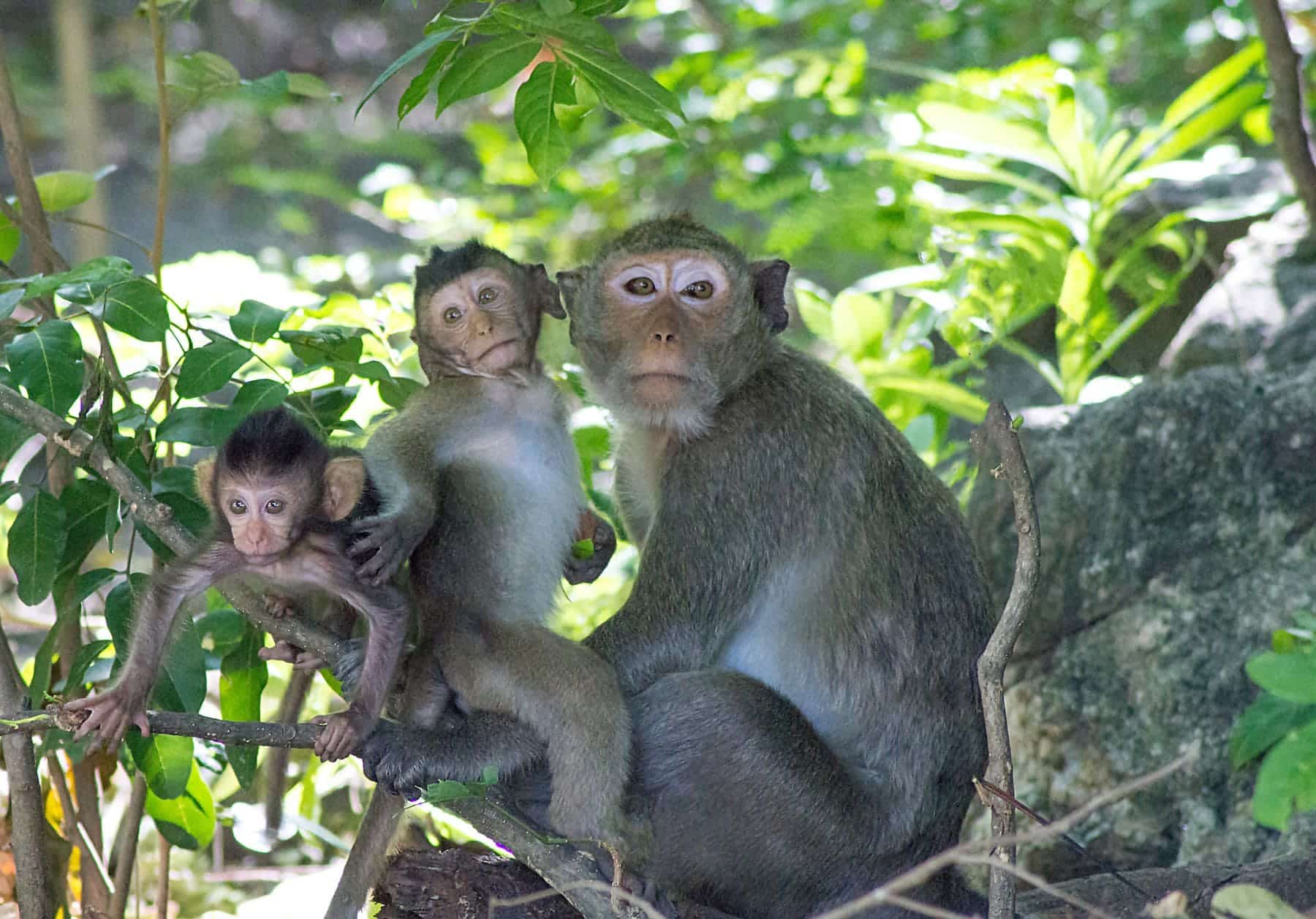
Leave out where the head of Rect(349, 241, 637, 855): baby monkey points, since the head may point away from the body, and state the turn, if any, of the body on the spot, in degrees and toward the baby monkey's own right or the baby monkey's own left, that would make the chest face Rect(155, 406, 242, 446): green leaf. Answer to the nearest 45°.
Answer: approximately 90° to the baby monkey's own right

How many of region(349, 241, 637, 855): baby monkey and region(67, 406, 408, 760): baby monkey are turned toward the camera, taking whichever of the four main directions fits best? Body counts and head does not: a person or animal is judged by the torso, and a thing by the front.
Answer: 2

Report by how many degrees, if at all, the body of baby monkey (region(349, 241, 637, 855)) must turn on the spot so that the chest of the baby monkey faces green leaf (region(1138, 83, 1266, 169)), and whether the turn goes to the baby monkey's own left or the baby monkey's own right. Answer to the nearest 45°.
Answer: approximately 135° to the baby monkey's own left

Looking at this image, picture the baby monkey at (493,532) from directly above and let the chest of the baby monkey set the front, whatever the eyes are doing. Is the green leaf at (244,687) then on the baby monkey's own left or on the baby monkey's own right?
on the baby monkey's own right

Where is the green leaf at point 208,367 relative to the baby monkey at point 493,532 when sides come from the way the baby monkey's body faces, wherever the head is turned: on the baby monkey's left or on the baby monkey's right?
on the baby monkey's right

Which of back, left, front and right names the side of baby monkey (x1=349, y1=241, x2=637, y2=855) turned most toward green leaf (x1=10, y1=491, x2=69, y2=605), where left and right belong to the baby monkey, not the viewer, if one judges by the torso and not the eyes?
right

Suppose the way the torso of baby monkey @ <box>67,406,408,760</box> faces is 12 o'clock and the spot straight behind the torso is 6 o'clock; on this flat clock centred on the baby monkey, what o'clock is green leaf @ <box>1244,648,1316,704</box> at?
The green leaf is roughly at 10 o'clock from the baby monkey.

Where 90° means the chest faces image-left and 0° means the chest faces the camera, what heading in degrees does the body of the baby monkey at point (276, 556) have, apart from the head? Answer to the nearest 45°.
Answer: approximately 0°
